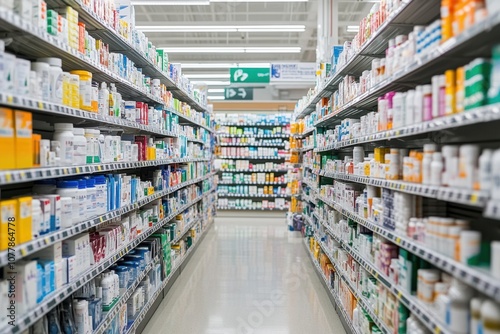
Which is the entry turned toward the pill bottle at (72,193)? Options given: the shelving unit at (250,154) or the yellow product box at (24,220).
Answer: the shelving unit

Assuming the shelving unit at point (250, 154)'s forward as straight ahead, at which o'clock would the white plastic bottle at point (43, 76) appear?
The white plastic bottle is roughly at 12 o'clock from the shelving unit.

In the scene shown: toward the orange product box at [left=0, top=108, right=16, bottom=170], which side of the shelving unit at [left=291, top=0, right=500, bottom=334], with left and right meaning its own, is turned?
front

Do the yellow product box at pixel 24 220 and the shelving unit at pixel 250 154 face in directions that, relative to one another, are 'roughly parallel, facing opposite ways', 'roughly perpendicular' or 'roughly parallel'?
roughly perpendicular

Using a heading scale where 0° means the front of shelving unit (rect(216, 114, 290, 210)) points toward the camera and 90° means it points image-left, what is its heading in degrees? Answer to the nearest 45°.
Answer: approximately 0°

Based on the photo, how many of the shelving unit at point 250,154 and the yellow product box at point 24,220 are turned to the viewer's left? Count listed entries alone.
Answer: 0

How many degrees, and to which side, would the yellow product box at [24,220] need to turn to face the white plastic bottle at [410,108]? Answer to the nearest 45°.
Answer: approximately 45° to its left

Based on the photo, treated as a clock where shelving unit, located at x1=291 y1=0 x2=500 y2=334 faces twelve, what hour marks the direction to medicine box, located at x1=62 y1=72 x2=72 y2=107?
The medicine box is roughly at 11 o'clock from the shelving unit.

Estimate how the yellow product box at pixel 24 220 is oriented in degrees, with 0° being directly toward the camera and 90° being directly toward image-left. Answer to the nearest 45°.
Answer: approximately 315°

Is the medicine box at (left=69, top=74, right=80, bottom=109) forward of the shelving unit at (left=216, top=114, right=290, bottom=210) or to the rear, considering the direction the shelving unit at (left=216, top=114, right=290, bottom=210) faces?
forward

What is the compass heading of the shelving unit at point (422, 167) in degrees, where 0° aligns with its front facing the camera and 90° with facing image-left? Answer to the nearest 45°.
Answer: approximately 45°

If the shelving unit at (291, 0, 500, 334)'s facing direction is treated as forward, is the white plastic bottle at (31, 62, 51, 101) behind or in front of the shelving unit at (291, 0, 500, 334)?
in front

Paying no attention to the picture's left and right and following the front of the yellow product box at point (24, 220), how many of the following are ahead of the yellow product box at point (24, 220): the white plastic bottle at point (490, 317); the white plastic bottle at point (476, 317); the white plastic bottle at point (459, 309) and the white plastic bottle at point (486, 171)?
4
